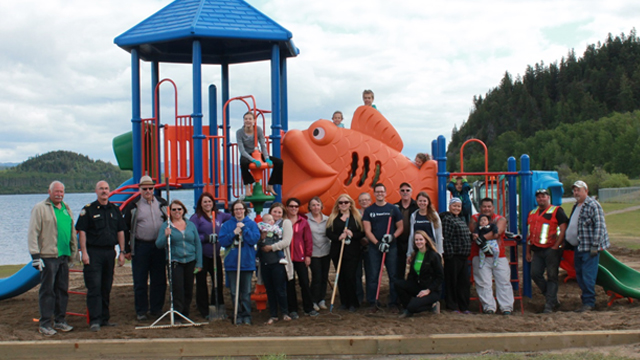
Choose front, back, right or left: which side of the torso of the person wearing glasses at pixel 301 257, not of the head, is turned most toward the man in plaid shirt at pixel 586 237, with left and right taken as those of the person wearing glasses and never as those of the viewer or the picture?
left

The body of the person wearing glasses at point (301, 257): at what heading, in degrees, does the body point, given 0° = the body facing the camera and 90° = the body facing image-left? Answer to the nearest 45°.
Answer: approximately 0°

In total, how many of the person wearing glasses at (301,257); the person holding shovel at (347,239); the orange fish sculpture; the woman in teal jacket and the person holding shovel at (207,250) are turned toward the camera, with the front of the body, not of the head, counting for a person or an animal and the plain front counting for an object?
4

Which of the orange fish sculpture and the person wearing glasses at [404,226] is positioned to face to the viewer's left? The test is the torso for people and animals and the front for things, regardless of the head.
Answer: the orange fish sculpture

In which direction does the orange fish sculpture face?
to the viewer's left

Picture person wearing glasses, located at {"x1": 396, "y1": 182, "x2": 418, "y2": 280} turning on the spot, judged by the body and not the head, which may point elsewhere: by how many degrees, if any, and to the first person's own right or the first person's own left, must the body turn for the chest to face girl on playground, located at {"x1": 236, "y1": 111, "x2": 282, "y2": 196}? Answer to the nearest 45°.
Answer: approximately 90° to the first person's own right

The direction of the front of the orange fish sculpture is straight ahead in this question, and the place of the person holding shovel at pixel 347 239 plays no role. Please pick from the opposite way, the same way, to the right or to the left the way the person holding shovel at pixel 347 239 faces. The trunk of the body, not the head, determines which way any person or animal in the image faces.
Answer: to the left

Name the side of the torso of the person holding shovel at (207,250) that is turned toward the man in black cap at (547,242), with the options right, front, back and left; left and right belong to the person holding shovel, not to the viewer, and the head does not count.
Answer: left
